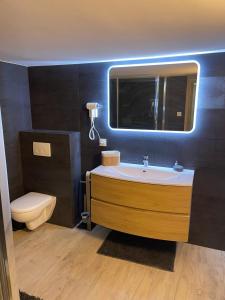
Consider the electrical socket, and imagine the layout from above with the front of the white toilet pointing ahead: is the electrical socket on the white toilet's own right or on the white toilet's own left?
on the white toilet's own left

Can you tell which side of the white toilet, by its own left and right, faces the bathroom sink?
left

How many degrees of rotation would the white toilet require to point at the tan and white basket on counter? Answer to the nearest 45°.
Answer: approximately 135° to its left

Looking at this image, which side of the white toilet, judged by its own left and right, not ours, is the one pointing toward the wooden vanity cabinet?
left

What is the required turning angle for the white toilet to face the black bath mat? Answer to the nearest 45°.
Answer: approximately 90° to its left

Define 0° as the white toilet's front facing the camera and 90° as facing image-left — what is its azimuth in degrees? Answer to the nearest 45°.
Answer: approximately 45°

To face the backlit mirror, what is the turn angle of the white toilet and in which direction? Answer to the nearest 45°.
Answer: approximately 135° to its left
